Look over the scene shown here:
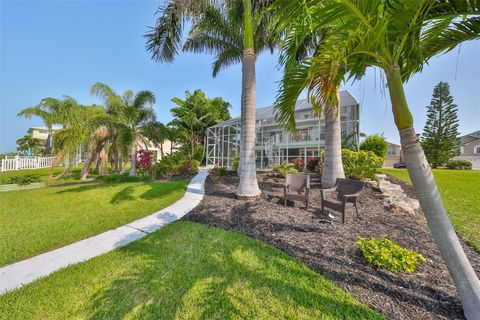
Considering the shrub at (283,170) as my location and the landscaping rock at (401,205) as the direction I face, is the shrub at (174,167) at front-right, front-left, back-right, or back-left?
back-right

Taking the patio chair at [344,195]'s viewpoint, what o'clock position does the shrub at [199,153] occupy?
The shrub is roughly at 3 o'clock from the patio chair.

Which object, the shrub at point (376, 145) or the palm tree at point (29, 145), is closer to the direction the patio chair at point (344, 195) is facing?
the palm tree

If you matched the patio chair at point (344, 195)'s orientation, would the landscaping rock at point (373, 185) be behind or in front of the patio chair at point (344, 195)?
behind

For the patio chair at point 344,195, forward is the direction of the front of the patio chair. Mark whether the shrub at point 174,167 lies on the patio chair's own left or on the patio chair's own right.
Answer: on the patio chair's own right

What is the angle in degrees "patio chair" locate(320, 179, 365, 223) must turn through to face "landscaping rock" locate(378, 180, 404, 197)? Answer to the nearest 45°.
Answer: approximately 180°

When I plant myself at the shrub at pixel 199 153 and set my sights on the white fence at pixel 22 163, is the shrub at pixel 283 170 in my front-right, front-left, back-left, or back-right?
back-left

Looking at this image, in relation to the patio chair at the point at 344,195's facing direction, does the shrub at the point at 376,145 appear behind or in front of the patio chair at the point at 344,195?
behind

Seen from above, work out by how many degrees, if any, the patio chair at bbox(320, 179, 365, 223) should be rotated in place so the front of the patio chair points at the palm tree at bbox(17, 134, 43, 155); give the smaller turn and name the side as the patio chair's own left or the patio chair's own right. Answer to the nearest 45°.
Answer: approximately 45° to the patio chair's own right

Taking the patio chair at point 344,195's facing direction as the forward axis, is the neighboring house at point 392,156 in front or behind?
behind

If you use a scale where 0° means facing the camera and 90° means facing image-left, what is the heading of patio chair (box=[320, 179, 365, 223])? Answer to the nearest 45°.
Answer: approximately 45°

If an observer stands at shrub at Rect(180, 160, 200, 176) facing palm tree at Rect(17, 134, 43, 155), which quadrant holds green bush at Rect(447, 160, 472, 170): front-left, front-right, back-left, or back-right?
back-right
